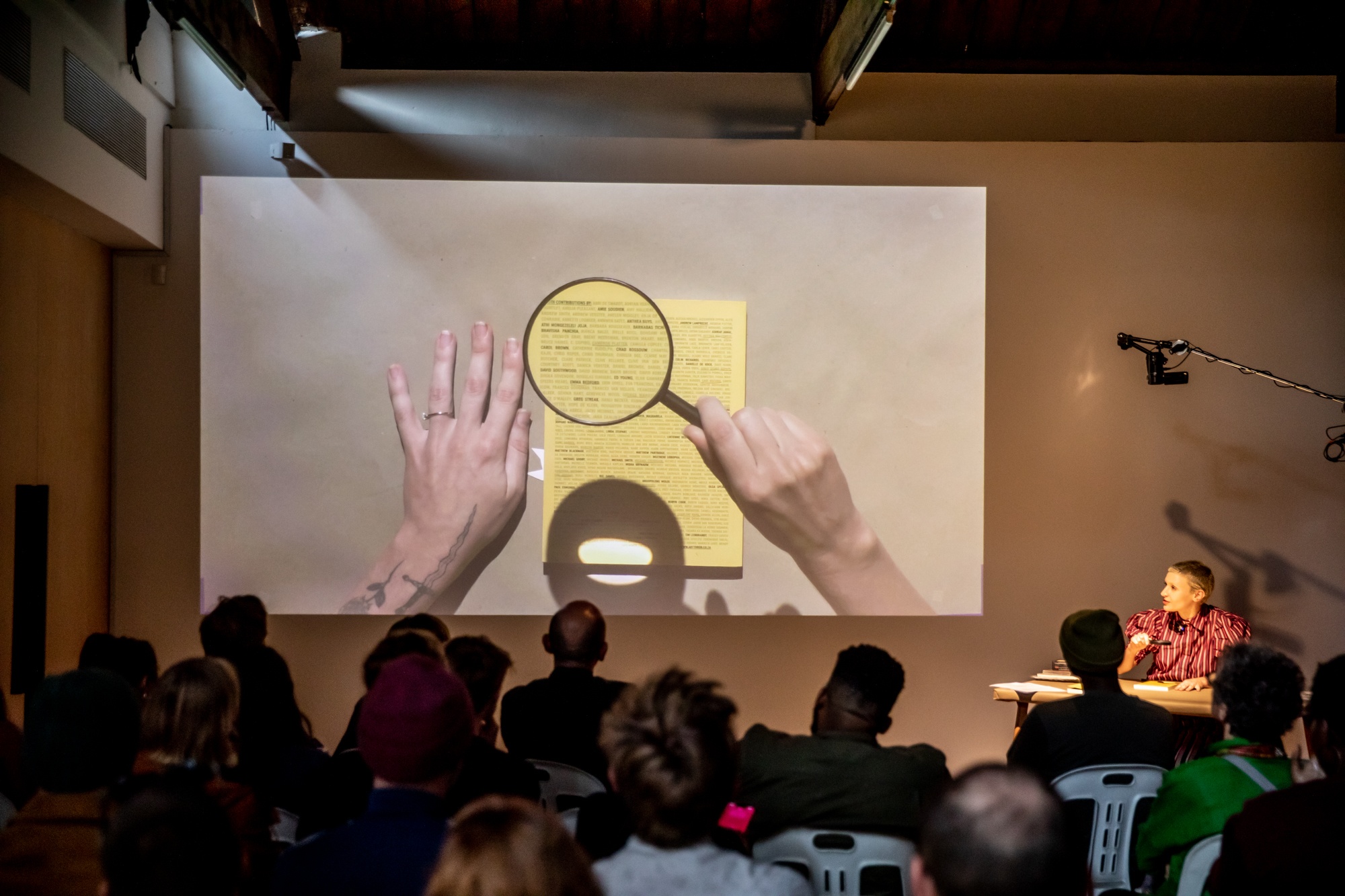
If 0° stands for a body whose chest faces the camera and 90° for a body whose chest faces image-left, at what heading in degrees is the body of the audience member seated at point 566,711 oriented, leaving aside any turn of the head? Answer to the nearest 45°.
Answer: approximately 180°

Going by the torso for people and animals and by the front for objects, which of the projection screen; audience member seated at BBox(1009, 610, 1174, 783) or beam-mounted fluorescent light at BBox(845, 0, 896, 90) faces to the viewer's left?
the beam-mounted fluorescent light

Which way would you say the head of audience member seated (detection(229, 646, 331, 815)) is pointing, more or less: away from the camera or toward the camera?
away from the camera

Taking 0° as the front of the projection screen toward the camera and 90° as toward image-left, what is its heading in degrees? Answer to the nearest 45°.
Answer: approximately 0°

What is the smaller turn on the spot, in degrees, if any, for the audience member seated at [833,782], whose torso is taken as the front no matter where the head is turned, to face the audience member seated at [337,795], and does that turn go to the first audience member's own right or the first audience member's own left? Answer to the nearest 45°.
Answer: approximately 90° to the first audience member's own left

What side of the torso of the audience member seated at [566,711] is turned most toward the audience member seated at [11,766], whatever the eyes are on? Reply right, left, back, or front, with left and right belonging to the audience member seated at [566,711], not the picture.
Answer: left

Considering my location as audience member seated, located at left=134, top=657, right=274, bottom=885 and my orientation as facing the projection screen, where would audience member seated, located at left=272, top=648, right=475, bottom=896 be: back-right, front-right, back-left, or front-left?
back-right

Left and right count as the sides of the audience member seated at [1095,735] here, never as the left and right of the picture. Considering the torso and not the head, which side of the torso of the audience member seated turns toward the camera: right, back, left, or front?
back
